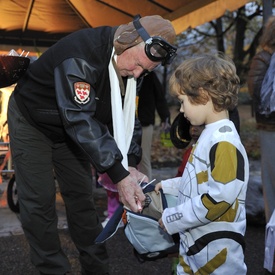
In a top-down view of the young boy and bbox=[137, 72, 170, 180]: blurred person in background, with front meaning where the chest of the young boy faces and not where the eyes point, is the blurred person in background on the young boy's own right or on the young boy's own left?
on the young boy's own right

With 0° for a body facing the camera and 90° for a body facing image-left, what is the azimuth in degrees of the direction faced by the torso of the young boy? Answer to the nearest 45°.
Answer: approximately 90°

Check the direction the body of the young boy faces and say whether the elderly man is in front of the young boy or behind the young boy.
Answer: in front

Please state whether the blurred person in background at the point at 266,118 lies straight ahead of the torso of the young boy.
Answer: no

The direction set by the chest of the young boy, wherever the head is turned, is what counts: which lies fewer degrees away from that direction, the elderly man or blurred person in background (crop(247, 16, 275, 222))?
the elderly man

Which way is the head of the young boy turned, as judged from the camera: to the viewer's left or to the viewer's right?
to the viewer's left

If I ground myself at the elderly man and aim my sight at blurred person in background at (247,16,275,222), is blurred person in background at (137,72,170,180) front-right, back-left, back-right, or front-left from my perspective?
front-left

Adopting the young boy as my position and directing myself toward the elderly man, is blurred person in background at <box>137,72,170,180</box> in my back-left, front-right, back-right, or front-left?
front-right
